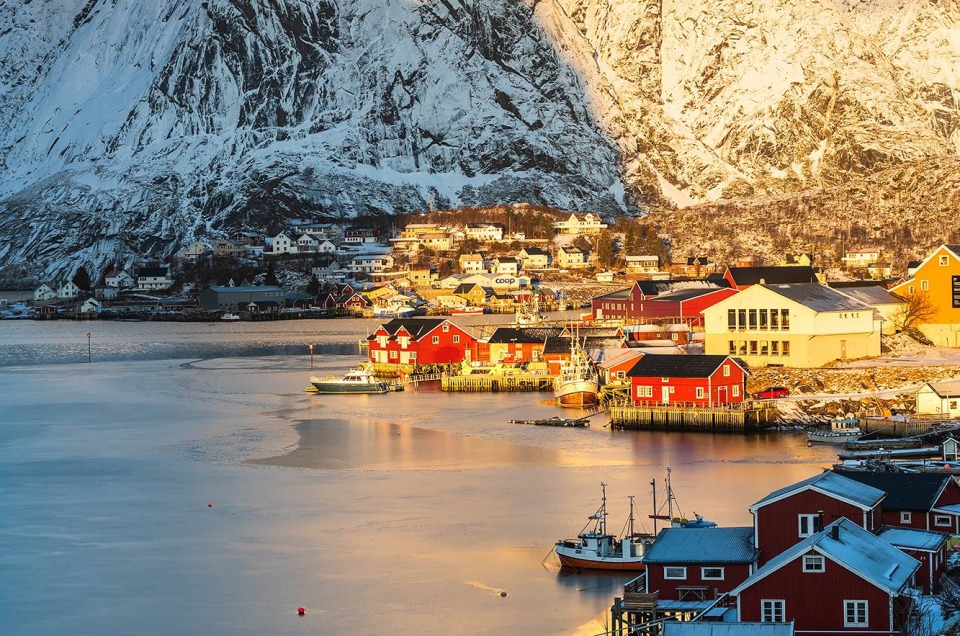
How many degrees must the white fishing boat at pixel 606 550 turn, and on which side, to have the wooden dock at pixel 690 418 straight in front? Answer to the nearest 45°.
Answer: approximately 90° to its right

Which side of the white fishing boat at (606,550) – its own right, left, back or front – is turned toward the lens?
left

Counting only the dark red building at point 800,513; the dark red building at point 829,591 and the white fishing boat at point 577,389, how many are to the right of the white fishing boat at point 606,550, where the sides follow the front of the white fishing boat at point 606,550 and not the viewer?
1

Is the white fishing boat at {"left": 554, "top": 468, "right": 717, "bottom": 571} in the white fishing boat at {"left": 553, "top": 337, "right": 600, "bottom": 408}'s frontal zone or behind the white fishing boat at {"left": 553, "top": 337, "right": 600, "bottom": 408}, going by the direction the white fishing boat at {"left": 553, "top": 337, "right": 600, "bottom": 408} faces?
frontal zone

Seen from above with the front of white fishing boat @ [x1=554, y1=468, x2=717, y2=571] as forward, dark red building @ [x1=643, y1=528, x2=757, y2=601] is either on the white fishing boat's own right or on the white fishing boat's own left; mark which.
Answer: on the white fishing boat's own left

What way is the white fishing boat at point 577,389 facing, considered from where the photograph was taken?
facing the viewer

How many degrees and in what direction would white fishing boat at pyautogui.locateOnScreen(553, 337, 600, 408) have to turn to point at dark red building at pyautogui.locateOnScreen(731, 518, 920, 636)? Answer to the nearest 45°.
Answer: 0° — it already faces it

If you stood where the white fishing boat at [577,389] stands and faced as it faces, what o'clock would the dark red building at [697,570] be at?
The dark red building is roughly at 12 o'clock from the white fishing boat.

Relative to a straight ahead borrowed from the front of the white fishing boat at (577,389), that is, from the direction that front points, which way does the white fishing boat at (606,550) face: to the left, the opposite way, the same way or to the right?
to the right

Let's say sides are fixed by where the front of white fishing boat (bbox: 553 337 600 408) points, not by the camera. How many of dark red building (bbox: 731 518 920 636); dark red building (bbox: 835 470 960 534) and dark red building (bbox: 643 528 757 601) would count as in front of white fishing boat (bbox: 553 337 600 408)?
3

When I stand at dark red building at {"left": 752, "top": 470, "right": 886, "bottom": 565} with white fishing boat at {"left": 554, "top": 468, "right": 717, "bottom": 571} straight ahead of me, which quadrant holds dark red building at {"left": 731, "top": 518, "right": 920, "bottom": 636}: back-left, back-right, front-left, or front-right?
back-left

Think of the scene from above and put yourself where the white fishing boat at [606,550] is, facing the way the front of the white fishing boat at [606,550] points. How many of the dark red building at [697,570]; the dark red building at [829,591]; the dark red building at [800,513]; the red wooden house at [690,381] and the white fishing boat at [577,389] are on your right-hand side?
2

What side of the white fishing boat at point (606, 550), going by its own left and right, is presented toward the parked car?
right

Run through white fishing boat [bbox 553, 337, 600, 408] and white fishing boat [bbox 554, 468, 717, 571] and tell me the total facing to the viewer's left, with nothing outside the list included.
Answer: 1

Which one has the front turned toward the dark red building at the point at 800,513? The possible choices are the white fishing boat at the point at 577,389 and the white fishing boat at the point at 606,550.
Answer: the white fishing boat at the point at 577,389

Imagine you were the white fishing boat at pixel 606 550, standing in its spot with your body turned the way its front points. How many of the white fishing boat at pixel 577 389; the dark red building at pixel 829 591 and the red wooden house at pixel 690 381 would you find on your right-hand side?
2
